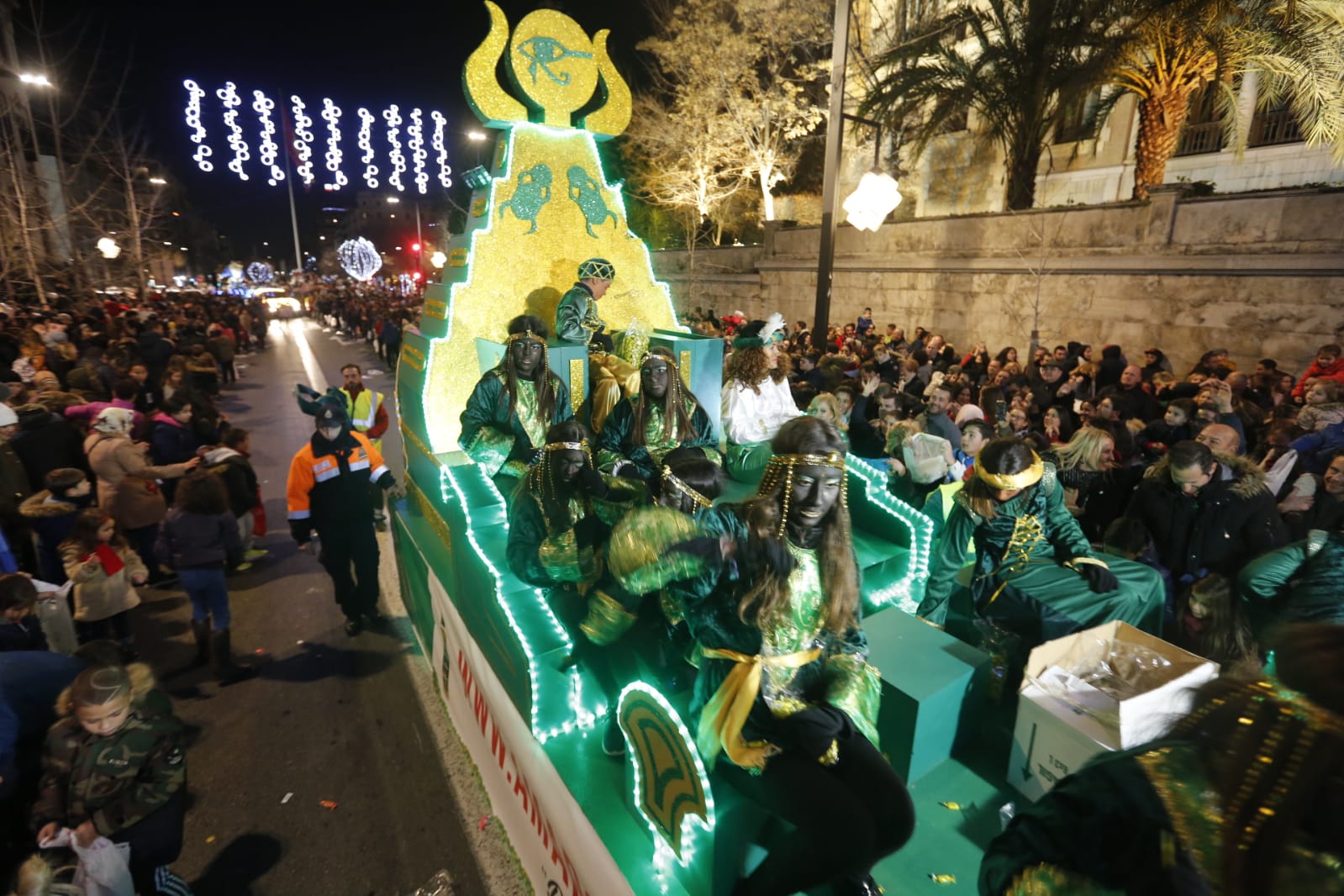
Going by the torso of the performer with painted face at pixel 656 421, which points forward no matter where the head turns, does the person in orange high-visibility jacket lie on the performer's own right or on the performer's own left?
on the performer's own right

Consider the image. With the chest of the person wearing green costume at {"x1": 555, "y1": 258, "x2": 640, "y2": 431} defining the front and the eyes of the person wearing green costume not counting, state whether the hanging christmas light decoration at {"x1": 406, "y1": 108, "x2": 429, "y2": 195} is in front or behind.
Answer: behind

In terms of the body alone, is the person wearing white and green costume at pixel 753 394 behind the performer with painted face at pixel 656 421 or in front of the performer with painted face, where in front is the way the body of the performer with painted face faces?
behind

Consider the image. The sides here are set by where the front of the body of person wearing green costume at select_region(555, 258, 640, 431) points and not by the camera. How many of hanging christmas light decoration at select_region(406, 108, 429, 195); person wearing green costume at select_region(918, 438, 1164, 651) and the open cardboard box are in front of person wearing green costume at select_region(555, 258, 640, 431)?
2

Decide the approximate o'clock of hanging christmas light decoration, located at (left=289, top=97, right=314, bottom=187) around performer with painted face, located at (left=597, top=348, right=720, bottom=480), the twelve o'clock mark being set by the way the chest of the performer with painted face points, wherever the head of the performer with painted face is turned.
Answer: The hanging christmas light decoration is roughly at 5 o'clock from the performer with painted face.

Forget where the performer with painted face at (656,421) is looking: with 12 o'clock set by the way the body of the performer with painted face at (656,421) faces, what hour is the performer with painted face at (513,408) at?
the performer with painted face at (513,408) is roughly at 3 o'clock from the performer with painted face at (656,421).

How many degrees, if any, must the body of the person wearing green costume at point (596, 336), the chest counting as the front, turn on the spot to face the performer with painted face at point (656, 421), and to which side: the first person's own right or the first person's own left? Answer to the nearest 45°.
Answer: approximately 45° to the first person's own right

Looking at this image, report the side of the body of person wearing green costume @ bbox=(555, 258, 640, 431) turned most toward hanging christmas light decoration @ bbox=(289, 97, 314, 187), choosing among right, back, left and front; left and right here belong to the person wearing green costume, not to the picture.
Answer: back

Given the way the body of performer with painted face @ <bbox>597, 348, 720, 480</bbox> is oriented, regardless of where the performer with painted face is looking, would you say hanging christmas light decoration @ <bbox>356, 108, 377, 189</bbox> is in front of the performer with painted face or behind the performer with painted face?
behind

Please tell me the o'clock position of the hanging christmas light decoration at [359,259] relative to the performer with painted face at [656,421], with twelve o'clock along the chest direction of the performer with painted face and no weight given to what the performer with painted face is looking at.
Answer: The hanging christmas light decoration is roughly at 5 o'clock from the performer with painted face.

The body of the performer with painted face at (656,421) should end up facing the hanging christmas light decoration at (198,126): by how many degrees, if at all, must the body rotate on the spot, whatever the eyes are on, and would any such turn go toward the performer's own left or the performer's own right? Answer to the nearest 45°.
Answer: approximately 135° to the performer's own right

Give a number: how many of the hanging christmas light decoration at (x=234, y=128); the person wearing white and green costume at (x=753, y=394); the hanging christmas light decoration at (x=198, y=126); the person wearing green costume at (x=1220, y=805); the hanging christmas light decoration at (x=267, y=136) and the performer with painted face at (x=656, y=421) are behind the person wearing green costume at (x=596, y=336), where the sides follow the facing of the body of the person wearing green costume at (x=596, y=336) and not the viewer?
3

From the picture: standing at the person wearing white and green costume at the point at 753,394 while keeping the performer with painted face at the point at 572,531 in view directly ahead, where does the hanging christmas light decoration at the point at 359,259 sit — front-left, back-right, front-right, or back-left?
back-right
